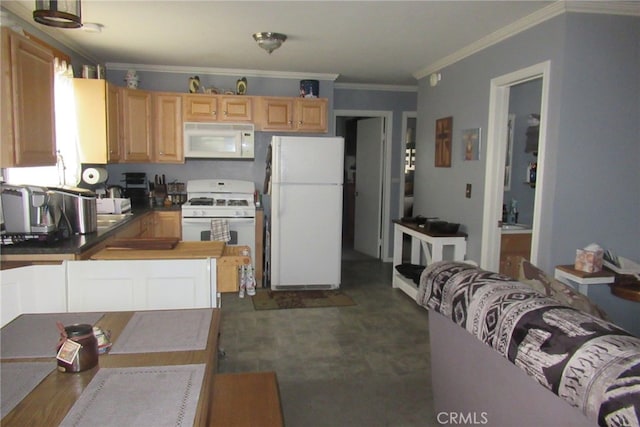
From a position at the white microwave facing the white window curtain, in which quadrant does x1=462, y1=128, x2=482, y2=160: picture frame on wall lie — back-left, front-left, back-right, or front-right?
back-left

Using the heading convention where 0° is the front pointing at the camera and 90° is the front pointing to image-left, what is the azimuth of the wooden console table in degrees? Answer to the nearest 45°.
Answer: approximately 45°

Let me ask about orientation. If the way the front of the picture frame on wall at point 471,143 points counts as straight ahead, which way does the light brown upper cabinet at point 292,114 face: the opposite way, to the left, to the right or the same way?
to the left

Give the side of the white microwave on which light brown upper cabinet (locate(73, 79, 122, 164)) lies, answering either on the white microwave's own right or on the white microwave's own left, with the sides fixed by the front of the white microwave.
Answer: on the white microwave's own right

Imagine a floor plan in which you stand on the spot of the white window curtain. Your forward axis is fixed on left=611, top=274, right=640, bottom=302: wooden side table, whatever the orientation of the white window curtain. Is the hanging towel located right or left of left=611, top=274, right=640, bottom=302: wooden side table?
left

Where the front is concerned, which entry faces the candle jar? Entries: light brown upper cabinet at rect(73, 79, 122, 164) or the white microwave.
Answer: the white microwave

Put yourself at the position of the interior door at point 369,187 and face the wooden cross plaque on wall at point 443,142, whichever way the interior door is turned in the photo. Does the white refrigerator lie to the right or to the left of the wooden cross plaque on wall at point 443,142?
right

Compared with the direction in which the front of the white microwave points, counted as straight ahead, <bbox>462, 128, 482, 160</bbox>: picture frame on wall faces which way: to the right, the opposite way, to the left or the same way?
to the right

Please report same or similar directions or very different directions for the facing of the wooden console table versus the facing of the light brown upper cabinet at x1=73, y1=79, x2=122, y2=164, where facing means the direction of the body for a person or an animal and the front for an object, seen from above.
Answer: very different directions
